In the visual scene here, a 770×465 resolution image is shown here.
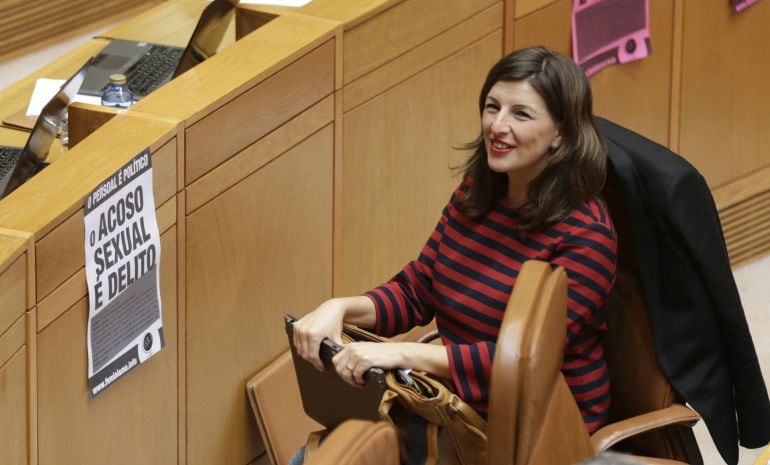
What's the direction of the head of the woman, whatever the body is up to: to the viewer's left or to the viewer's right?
to the viewer's left

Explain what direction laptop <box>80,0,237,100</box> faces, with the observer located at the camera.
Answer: facing to the left of the viewer

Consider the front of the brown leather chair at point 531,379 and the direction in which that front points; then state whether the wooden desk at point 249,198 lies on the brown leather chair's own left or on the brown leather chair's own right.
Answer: on the brown leather chair's own left

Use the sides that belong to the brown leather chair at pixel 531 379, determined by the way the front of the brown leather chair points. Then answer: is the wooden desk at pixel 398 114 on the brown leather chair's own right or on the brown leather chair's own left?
on the brown leather chair's own left
